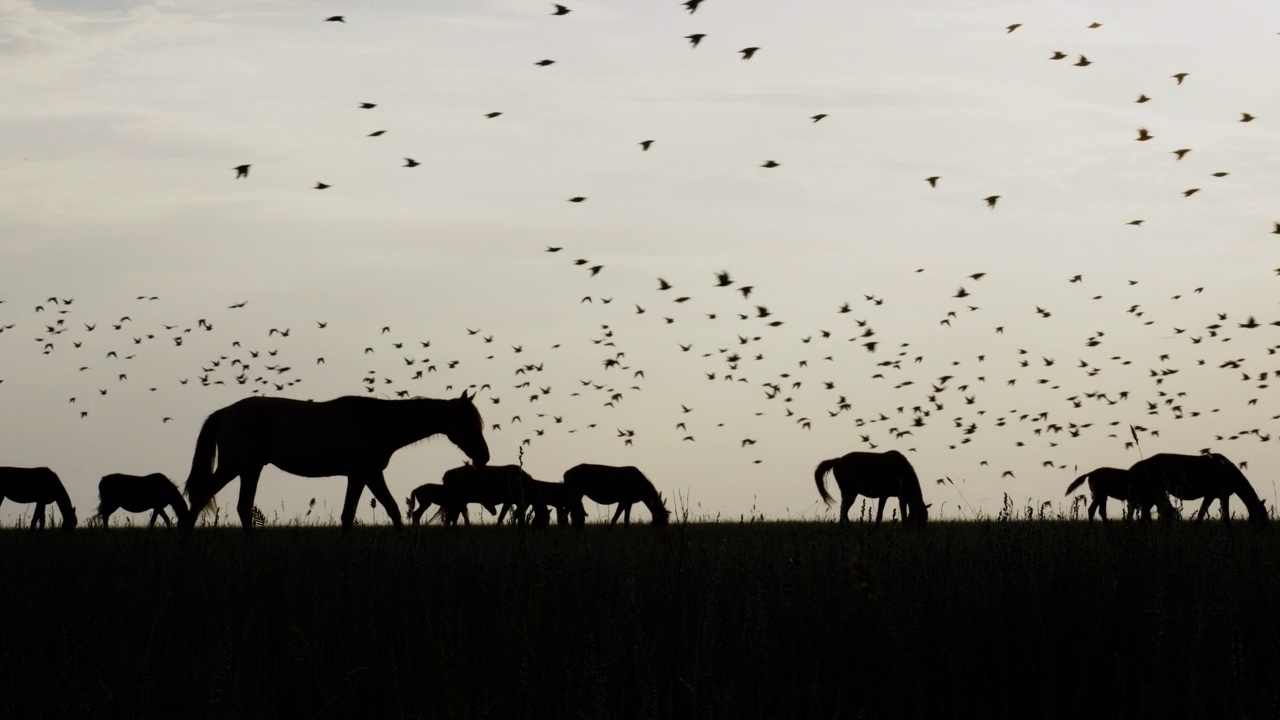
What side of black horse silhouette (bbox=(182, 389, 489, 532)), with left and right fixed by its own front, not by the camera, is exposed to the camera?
right

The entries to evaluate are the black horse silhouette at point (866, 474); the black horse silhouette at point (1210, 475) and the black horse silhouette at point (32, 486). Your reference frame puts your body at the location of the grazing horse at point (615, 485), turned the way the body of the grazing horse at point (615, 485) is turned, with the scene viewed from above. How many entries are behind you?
1

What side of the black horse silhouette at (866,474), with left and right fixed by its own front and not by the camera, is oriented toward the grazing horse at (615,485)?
back

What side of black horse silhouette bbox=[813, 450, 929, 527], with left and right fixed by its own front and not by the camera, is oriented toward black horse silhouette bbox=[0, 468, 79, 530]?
back

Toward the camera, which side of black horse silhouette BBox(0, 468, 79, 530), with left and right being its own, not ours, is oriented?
right

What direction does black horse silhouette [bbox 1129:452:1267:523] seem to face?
to the viewer's right

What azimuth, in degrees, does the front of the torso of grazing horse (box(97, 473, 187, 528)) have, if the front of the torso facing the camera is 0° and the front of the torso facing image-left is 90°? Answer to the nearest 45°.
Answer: approximately 270°

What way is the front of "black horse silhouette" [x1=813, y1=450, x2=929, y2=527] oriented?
to the viewer's right

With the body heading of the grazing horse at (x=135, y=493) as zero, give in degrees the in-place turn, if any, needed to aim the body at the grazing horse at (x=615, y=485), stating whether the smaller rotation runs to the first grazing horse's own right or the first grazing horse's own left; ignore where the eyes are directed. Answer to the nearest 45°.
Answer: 0° — it already faces it

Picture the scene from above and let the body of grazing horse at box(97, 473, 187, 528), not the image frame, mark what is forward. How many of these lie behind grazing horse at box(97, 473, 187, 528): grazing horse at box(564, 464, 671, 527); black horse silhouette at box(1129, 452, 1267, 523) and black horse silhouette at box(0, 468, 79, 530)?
1

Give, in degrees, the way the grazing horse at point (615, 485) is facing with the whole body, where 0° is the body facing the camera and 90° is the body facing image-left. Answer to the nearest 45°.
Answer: approximately 270°
